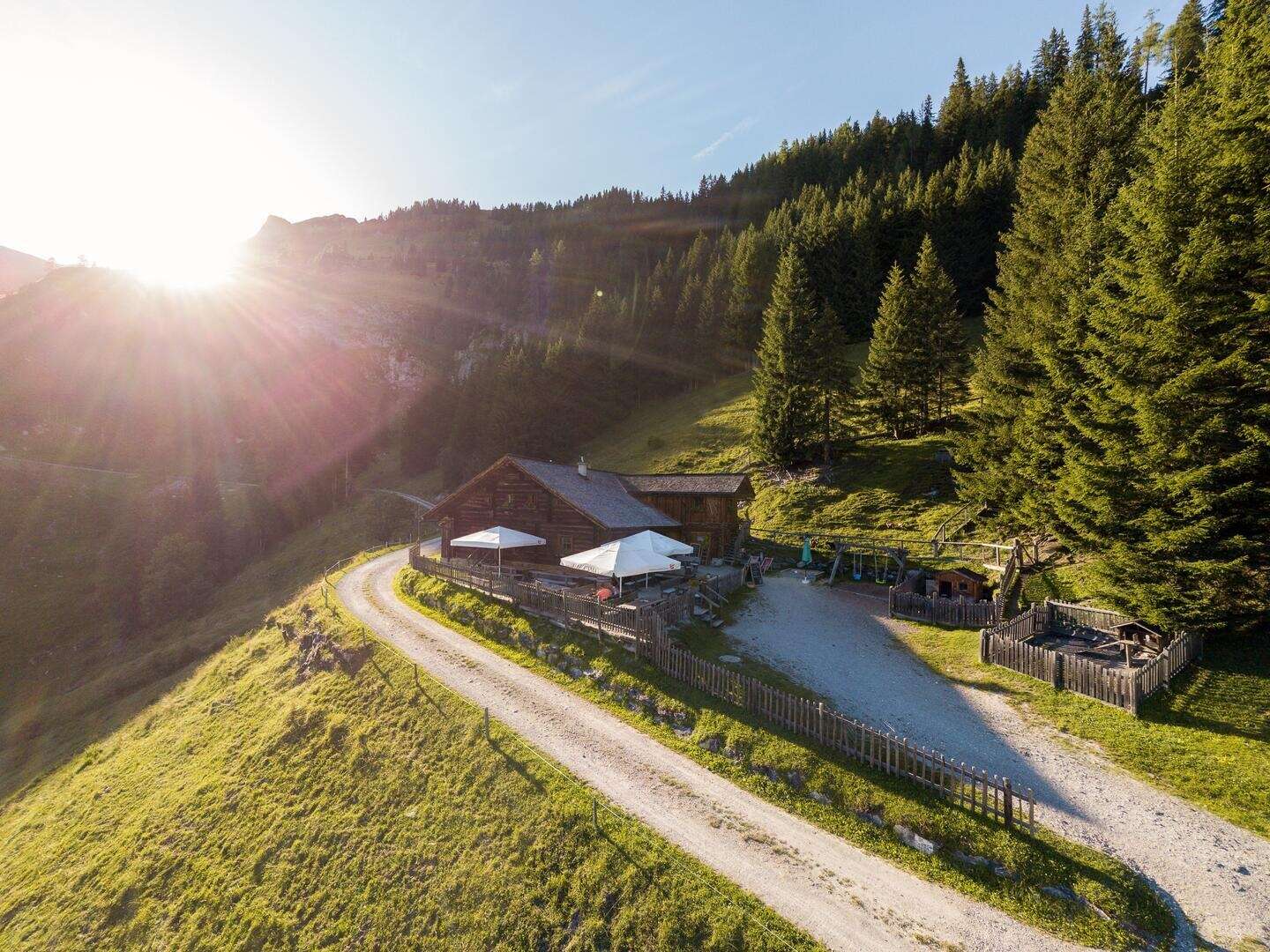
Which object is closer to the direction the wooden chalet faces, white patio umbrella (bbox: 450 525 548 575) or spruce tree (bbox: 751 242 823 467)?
the white patio umbrella

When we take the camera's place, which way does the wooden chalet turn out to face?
facing the viewer and to the left of the viewer

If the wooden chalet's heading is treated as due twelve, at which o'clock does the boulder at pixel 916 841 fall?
The boulder is roughly at 10 o'clock from the wooden chalet.

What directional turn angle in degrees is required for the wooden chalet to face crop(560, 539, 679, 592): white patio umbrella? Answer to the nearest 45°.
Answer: approximately 45° to its left

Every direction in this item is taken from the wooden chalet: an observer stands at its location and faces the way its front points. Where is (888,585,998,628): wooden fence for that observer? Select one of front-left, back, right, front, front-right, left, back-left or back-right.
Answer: left

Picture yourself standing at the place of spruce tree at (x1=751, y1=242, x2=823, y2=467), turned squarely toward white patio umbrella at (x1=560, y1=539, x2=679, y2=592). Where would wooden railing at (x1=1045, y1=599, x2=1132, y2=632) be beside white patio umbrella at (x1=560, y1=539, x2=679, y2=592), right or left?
left

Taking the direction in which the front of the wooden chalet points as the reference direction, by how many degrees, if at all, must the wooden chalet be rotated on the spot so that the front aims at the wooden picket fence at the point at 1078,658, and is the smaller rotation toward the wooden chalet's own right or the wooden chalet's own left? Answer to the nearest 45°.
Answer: approximately 90° to the wooden chalet's own left

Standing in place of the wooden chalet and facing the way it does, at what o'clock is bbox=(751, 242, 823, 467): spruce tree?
The spruce tree is roughly at 6 o'clock from the wooden chalet.

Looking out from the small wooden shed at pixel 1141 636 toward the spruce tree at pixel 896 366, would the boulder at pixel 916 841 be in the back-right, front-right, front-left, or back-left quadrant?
back-left

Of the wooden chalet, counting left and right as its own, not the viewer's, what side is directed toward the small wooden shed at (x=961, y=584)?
left

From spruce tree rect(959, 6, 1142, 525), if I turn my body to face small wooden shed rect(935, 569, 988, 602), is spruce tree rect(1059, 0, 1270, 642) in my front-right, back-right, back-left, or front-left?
front-left

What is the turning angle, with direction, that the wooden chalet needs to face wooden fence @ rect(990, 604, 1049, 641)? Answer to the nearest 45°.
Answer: approximately 90° to its left

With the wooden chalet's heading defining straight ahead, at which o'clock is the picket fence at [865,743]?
The picket fence is roughly at 10 o'clock from the wooden chalet.

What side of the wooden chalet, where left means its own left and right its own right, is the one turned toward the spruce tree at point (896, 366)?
back

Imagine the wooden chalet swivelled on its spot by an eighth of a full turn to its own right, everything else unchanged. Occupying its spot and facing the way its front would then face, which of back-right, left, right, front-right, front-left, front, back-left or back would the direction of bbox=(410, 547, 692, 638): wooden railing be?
left

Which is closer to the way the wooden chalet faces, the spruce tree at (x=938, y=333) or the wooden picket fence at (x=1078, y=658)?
the wooden picket fence
